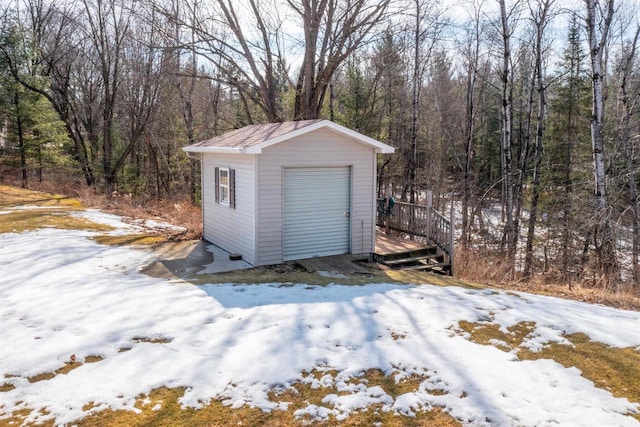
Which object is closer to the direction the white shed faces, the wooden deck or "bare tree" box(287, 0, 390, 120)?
the wooden deck

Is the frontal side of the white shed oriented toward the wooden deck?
no

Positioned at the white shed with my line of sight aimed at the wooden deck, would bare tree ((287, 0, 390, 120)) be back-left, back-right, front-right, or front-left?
front-left

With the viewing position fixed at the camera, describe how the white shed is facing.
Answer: facing the viewer and to the right of the viewer

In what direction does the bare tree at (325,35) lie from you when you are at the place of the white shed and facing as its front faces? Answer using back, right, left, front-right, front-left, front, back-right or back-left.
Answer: back-left

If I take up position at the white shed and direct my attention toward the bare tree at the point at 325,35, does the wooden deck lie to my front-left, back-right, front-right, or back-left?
front-right
